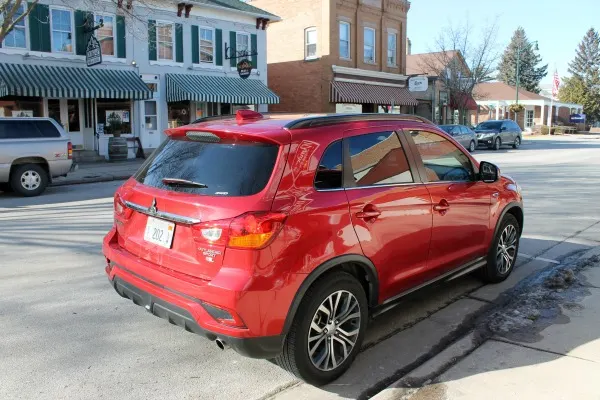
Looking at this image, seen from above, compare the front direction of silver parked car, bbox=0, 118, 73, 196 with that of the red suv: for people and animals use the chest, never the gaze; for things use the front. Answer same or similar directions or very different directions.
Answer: very different directions

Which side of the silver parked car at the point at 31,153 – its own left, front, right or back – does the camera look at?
left

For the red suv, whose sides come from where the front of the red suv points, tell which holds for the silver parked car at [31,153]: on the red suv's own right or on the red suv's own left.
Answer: on the red suv's own left

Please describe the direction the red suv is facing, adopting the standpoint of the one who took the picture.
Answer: facing away from the viewer and to the right of the viewer

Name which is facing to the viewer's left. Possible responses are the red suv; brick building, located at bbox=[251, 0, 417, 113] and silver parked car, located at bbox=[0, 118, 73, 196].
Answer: the silver parked car

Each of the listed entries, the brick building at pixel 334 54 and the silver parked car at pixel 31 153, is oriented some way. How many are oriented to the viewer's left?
1

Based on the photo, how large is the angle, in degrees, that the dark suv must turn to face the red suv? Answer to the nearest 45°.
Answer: approximately 45° to its left

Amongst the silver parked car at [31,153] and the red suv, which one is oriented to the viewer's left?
the silver parked car

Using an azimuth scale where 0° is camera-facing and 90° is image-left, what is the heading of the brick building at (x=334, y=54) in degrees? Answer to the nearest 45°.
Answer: approximately 315°

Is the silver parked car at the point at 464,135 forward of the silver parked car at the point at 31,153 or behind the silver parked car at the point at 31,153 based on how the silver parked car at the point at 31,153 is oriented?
behind
